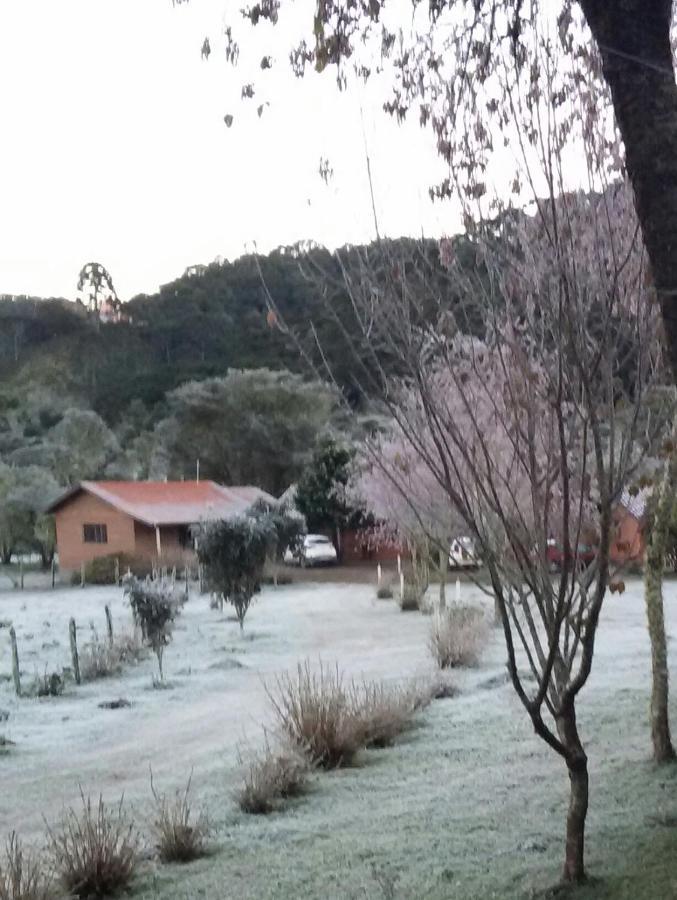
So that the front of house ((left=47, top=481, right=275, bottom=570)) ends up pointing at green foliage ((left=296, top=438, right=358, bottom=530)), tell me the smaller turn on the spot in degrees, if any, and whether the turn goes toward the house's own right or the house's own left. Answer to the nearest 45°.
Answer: approximately 45° to the house's own left

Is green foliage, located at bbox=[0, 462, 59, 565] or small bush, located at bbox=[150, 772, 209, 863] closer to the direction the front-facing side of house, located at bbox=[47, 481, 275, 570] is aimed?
the small bush

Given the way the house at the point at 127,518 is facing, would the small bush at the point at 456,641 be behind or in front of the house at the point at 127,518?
in front

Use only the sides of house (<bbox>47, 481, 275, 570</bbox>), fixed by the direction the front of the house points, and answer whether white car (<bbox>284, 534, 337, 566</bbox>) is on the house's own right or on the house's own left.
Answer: on the house's own left

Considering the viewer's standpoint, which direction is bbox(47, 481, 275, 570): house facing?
facing the viewer and to the right of the viewer

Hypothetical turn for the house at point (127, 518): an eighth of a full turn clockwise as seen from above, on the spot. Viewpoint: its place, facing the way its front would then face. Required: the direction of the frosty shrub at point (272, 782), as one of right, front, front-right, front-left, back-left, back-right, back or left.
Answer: front
